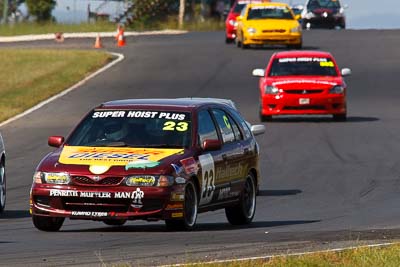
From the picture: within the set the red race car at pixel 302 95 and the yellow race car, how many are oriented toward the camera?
2

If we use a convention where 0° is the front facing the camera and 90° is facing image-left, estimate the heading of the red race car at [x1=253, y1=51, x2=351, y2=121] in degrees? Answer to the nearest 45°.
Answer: approximately 0°

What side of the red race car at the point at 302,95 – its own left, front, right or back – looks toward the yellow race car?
back

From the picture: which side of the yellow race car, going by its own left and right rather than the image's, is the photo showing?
front

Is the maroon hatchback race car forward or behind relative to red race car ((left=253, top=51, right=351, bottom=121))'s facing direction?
forward

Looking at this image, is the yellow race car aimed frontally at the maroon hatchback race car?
yes

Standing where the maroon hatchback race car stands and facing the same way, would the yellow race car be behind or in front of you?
behind

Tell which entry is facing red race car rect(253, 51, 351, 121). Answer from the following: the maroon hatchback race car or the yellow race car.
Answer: the yellow race car

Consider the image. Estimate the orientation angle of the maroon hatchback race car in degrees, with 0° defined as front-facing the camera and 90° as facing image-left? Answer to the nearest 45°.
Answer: approximately 45°

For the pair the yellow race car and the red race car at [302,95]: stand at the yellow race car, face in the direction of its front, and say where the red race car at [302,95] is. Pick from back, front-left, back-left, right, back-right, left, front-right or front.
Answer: front
